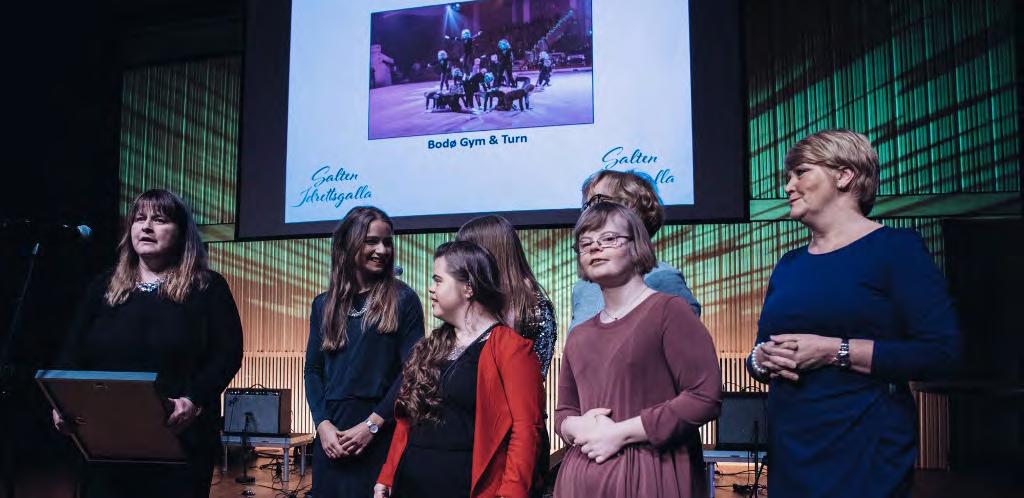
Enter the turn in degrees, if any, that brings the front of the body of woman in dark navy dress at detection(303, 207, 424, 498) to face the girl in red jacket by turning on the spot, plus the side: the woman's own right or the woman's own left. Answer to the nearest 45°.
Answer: approximately 45° to the woman's own left

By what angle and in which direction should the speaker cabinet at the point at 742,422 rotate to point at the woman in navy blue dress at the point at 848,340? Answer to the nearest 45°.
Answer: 0° — it already faces them

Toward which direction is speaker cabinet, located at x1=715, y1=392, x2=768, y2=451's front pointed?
toward the camera

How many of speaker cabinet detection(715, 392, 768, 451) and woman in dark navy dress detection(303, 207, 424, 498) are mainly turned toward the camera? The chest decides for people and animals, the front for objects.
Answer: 2

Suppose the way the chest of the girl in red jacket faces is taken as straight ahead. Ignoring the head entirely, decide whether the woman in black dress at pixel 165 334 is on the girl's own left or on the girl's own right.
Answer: on the girl's own right

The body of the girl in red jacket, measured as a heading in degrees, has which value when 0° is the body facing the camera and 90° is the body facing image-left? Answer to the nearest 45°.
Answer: approximately 45°

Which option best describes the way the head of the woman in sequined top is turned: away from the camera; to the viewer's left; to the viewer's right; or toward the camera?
away from the camera

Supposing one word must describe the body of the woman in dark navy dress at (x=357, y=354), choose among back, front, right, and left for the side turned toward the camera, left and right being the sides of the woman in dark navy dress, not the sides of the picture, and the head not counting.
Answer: front

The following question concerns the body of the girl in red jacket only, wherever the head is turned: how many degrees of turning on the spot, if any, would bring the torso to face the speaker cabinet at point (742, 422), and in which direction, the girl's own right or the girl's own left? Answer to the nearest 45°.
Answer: approximately 180°

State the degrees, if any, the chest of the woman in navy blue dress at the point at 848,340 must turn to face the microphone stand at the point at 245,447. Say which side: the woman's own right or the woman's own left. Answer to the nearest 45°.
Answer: approximately 90° to the woman's own right

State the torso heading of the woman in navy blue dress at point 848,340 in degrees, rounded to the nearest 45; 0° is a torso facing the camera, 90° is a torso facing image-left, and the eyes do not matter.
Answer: approximately 45°

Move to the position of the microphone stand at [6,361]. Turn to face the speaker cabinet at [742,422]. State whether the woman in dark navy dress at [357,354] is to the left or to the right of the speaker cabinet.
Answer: right

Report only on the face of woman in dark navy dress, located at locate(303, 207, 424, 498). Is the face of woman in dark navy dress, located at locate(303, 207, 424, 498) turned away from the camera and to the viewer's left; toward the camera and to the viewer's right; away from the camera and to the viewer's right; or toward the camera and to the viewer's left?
toward the camera and to the viewer's right

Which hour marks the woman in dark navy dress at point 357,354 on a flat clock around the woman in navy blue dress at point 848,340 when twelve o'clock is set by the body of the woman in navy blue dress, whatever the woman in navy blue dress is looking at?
The woman in dark navy dress is roughly at 2 o'clock from the woman in navy blue dress.

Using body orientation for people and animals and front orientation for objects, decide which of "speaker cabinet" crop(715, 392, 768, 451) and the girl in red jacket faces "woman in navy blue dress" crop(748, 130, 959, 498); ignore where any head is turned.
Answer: the speaker cabinet
